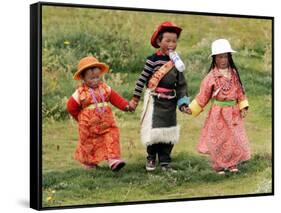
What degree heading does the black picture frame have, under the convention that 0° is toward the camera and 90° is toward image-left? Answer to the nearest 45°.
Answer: approximately 315°
